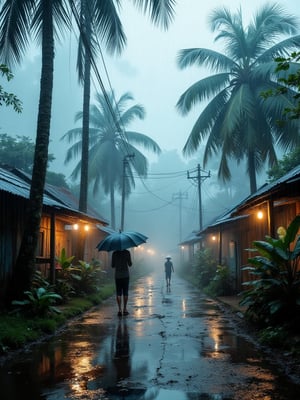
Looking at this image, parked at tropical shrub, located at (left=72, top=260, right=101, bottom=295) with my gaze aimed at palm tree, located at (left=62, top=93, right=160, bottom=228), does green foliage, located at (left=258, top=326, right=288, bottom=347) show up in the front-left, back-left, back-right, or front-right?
back-right

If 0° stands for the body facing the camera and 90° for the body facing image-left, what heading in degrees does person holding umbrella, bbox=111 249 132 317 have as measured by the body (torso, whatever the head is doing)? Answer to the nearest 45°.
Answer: approximately 180°

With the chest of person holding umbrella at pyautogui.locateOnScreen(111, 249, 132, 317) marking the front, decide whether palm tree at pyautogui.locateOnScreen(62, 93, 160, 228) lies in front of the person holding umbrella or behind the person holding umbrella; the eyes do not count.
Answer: in front

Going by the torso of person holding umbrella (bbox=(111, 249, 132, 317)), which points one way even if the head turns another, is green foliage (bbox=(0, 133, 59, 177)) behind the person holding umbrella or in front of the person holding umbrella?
in front

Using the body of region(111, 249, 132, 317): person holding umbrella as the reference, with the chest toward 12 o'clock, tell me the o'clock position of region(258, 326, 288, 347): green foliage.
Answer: The green foliage is roughly at 5 o'clock from the person holding umbrella.

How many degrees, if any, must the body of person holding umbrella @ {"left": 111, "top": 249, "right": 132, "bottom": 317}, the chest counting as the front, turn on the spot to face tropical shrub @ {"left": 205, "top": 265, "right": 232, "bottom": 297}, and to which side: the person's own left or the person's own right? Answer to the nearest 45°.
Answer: approximately 45° to the person's own right

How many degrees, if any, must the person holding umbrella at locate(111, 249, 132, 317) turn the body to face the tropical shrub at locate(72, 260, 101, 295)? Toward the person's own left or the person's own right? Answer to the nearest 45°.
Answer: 0° — they already face it
